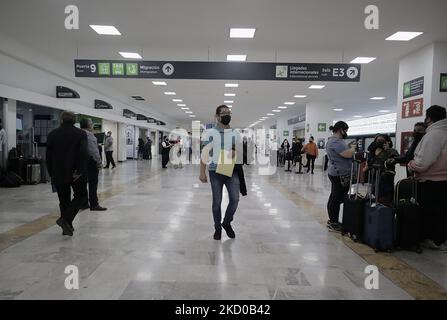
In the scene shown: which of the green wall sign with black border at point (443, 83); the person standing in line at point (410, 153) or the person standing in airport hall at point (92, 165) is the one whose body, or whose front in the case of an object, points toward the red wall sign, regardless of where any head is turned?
the person standing in airport hall at point (92, 165)

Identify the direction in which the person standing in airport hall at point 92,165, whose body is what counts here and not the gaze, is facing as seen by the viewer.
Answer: to the viewer's right

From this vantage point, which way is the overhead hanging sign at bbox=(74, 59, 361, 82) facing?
toward the camera

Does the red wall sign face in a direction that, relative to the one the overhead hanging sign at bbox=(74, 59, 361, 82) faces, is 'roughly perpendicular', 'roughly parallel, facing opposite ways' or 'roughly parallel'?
roughly perpendicular

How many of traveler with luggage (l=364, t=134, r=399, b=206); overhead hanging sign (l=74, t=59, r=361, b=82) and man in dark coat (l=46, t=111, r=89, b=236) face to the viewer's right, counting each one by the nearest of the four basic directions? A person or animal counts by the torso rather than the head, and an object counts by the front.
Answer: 0

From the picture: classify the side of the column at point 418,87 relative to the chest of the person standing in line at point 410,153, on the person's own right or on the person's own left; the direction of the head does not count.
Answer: on the person's own right

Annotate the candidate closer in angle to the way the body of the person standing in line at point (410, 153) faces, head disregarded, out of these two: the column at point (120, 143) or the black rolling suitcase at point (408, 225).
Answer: the column

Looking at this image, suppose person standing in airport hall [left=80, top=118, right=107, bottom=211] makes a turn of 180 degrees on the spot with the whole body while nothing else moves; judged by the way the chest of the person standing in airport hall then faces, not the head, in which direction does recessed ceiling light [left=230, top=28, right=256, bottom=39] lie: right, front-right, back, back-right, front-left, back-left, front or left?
back

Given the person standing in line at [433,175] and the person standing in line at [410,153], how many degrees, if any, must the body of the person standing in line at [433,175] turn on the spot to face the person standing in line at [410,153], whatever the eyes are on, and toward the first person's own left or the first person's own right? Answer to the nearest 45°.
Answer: approximately 90° to the first person's own right

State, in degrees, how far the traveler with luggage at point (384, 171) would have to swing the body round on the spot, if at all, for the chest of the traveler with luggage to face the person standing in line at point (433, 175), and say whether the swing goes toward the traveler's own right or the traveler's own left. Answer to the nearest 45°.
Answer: approximately 90° to the traveler's own left

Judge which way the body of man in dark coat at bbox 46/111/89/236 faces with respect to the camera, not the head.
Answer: away from the camera

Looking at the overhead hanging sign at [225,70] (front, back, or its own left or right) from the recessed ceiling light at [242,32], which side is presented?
front
